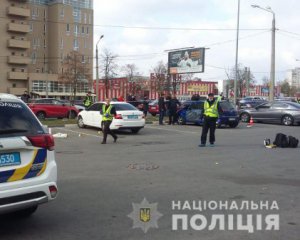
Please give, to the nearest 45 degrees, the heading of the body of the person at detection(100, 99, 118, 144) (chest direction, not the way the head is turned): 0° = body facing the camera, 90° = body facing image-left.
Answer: approximately 45°

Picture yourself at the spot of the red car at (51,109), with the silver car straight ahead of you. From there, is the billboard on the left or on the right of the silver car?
left

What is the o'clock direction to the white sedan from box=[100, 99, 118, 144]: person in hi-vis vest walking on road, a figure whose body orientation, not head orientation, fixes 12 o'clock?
The white sedan is roughly at 5 o'clock from the person in hi-vis vest walking on road.

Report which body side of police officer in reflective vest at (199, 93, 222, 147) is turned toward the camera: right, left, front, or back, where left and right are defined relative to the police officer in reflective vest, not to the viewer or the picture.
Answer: front

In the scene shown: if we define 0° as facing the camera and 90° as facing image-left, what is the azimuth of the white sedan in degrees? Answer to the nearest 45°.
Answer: approximately 135°

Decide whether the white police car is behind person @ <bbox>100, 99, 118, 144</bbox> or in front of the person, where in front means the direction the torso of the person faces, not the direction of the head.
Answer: in front

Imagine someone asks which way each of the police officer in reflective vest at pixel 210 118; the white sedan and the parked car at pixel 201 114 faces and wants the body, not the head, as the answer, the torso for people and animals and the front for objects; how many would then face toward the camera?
1

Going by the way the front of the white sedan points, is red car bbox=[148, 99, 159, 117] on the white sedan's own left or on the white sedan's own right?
on the white sedan's own right

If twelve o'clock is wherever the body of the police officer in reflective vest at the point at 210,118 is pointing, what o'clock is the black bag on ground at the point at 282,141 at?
The black bag on ground is roughly at 9 o'clock from the police officer in reflective vest.

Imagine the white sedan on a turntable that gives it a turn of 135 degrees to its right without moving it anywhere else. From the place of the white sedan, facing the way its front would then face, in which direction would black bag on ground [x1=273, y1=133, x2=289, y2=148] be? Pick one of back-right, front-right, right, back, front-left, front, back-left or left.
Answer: front-right
